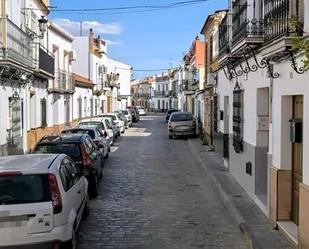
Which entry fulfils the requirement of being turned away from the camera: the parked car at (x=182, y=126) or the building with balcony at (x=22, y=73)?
the parked car

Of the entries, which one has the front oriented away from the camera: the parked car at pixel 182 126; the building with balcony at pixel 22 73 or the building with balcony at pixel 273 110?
the parked car

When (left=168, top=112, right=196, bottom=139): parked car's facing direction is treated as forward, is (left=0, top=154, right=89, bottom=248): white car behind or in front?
behind

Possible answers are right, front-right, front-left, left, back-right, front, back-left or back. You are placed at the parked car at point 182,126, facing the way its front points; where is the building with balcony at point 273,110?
back

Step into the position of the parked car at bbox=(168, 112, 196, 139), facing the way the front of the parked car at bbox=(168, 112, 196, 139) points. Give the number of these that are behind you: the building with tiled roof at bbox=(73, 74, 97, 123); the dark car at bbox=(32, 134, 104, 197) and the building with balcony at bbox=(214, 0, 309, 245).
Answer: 2

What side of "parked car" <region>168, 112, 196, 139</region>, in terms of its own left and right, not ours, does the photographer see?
back

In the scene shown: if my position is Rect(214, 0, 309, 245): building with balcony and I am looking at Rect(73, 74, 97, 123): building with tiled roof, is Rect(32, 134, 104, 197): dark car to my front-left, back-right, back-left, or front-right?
front-left

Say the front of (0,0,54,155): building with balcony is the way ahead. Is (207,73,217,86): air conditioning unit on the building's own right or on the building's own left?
on the building's own left

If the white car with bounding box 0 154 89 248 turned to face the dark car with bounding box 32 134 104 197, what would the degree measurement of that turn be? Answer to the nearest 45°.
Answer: approximately 45° to its left

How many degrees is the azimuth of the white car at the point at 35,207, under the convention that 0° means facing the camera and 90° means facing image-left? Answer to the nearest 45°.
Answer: approximately 225°

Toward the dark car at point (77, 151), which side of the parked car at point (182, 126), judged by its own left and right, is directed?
back

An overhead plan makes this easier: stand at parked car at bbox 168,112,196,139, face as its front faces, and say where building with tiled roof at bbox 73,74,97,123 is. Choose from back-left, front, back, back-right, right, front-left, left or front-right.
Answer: front-left

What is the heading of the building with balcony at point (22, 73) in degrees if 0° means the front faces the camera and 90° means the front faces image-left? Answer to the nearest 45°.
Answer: approximately 315°

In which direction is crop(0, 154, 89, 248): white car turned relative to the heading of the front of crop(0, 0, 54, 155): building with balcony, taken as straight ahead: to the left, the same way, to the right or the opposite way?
to the left

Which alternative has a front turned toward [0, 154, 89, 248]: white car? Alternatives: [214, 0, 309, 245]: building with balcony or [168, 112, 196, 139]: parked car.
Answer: the building with balcony
